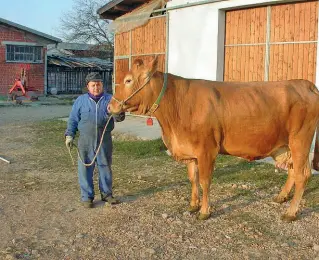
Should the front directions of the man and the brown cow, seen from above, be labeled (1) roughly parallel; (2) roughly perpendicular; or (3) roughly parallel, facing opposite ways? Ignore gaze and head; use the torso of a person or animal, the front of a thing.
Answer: roughly perpendicular

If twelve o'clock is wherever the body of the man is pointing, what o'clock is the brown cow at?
The brown cow is roughly at 10 o'clock from the man.

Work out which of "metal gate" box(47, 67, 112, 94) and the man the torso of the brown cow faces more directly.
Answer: the man

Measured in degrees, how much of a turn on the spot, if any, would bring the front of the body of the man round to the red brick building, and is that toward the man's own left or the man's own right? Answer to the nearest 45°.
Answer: approximately 180°

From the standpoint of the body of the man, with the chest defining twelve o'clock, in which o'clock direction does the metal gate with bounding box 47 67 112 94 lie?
The metal gate is roughly at 6 o'clock from the man.

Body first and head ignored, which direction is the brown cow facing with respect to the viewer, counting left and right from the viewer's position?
facing to the left of the viewer

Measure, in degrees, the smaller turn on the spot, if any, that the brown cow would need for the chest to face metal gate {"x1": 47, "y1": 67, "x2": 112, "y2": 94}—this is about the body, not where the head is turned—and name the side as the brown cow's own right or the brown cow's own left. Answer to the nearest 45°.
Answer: approximately 90° to the brown cow's own right

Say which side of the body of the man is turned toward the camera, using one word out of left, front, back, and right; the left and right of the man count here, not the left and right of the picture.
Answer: front

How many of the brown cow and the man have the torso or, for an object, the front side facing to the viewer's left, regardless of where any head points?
1
